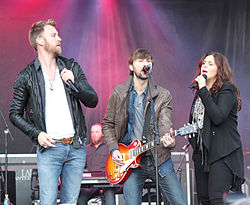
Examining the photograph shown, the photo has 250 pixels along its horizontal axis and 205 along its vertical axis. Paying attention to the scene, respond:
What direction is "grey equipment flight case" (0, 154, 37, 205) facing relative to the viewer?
toward the camera

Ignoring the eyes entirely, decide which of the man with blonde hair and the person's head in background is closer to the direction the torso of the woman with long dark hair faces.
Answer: the man with blonde hair

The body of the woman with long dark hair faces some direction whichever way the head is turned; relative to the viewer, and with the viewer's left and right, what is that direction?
facing the viewer and to the left of the viewer

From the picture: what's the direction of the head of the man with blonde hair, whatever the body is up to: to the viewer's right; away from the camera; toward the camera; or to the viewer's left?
to the viewer's right

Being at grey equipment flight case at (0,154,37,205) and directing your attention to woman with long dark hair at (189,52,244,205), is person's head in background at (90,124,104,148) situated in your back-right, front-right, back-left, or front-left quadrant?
front-left

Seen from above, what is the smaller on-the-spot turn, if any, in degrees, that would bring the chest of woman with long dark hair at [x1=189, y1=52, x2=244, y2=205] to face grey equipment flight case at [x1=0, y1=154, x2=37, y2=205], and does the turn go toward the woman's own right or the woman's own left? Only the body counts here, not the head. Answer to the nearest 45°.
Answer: approximately 90° to the woman's own right

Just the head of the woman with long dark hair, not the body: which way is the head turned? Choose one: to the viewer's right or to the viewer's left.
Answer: to the viewer's left

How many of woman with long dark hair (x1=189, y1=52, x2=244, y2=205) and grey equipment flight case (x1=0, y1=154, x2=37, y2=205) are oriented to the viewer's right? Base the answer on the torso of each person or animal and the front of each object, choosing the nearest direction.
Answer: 0

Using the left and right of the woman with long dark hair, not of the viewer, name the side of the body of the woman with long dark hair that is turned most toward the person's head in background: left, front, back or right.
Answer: right
